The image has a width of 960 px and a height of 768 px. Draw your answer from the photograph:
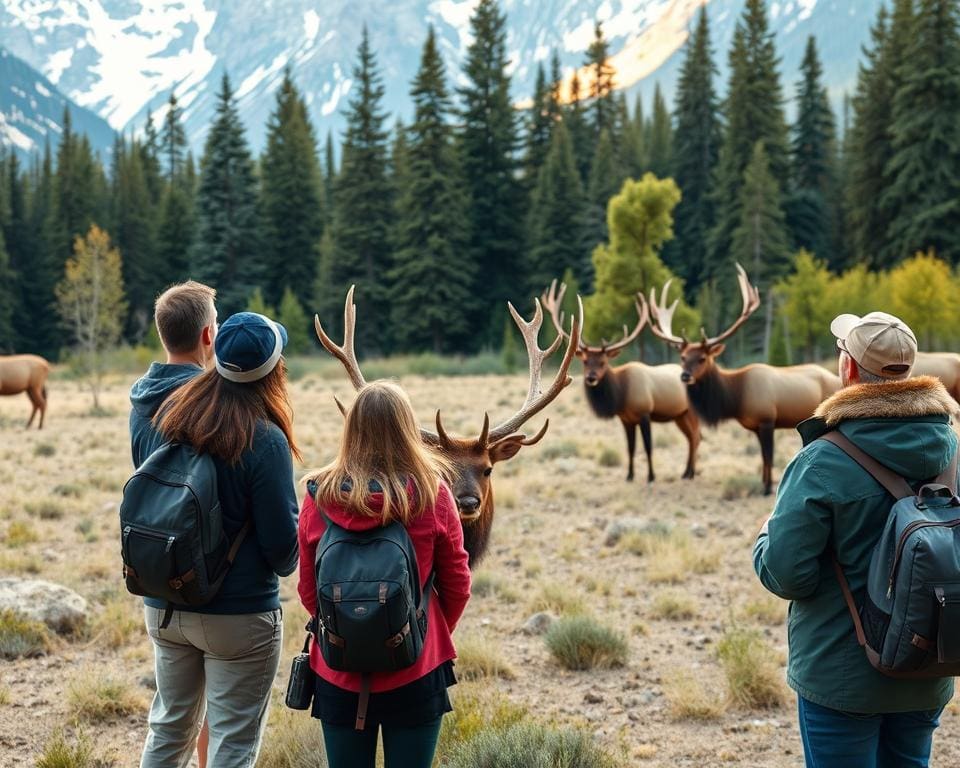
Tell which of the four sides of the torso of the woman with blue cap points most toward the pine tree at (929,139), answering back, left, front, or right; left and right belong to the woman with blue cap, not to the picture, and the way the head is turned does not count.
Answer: front

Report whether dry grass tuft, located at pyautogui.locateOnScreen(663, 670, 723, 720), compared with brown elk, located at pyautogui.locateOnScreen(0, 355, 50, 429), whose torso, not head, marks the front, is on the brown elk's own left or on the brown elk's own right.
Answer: on the brown elk's own left

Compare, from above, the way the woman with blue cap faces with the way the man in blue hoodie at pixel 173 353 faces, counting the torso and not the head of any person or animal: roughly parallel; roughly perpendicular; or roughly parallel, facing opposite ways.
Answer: roughly parallel

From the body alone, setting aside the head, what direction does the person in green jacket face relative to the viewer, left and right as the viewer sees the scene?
facing away from the viewer and to the left of the viewer

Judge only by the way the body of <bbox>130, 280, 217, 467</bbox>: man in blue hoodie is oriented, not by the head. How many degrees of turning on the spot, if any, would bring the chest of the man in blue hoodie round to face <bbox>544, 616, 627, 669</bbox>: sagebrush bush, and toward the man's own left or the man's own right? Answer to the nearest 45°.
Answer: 0° — they already face it

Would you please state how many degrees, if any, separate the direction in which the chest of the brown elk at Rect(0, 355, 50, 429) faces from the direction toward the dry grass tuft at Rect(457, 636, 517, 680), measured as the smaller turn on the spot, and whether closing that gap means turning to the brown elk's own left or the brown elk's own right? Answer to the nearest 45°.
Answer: approximately 90° to the brown elk's own left

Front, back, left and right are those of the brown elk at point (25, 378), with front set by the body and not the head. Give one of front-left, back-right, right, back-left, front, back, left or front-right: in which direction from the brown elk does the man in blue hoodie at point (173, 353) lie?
left

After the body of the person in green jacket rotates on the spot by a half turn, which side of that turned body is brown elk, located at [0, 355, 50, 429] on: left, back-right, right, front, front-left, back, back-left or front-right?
back

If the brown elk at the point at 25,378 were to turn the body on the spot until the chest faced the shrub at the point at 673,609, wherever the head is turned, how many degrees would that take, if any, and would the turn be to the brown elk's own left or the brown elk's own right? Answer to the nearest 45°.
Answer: approximately 90° to the brown elk's own left

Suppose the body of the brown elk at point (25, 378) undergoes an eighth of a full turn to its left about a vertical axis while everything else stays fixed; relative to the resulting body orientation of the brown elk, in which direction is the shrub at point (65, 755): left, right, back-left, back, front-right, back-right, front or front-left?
front-left

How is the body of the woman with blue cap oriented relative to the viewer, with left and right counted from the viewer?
facing away from the viewer and to the right of the viewer

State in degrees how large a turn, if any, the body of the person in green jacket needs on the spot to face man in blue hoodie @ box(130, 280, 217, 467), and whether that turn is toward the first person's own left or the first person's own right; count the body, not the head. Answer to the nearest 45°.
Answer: approximately 45° to the first person's own left

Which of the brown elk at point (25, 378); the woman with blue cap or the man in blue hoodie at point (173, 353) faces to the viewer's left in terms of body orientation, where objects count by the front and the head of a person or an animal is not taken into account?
the brown elk

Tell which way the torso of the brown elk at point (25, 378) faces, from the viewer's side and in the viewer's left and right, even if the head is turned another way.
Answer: facing to the left of the viewer

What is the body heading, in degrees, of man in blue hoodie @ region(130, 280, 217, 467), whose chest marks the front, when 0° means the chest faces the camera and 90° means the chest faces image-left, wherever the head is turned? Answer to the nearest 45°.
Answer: approximately 225°

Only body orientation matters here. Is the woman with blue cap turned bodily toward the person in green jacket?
no

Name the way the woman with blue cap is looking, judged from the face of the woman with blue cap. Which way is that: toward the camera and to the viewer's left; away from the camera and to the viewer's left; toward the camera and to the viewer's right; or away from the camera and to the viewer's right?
away from the camera and to the viewer's right

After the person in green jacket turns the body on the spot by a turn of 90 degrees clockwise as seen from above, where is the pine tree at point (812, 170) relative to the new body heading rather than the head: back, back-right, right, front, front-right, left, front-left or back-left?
front-left

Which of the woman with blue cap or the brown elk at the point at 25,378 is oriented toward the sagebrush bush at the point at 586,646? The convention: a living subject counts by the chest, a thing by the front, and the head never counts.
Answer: the woman with blue cap

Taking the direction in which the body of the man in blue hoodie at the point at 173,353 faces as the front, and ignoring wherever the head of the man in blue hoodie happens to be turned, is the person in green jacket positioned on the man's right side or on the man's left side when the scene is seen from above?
on the man's right side
